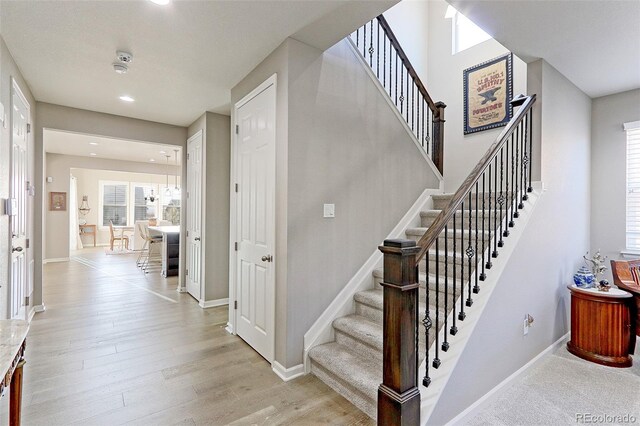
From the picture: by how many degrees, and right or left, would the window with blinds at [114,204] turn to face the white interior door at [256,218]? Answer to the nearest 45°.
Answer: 0° — it already faces it

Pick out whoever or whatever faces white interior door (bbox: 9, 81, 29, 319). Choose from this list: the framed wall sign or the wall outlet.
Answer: the framed wall sign

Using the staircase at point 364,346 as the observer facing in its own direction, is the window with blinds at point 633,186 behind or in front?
behind

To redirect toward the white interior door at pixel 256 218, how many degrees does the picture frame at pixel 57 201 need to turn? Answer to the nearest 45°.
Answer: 0° — it already faces it

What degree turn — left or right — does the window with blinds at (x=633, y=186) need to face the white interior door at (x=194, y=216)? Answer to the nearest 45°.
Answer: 0° — it already faces it

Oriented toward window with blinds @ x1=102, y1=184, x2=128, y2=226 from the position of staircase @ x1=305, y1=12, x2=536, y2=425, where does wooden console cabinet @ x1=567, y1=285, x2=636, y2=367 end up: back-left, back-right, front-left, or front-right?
back-right

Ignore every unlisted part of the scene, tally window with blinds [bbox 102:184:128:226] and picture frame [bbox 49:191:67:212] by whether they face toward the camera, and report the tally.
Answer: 2

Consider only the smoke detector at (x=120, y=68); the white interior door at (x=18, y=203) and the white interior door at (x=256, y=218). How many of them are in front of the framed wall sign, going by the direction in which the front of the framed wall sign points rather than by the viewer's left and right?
3
